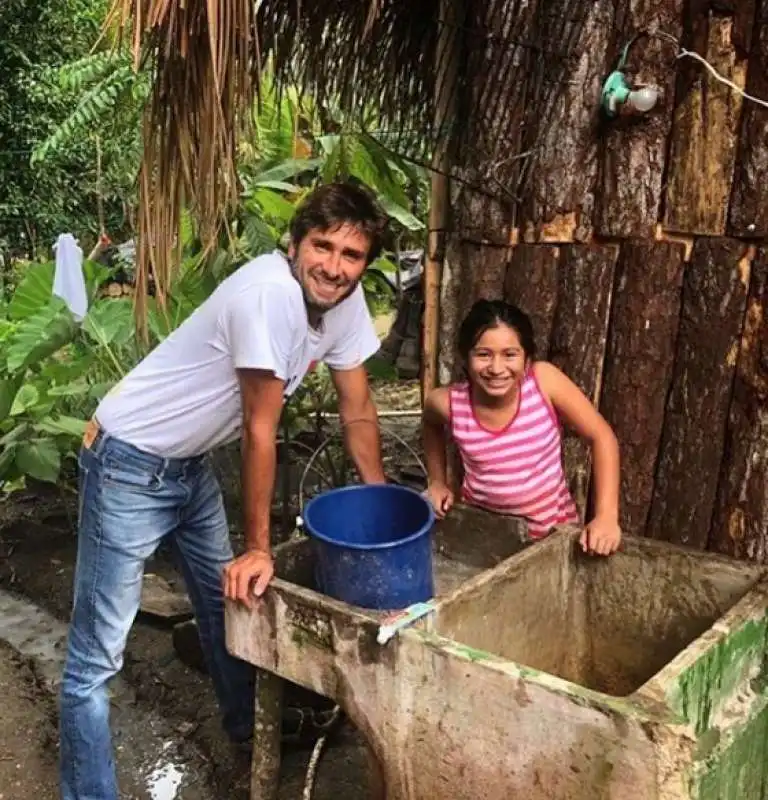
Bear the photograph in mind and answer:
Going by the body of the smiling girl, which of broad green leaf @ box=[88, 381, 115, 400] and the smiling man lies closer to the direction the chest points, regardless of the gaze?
the smiling man

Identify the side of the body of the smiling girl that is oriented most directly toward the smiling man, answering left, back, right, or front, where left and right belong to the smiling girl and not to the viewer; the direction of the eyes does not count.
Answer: right

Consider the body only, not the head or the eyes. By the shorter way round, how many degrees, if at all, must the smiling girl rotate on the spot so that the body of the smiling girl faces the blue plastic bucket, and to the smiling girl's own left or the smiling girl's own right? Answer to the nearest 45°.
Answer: approximately 45° to the smiling girl's own right

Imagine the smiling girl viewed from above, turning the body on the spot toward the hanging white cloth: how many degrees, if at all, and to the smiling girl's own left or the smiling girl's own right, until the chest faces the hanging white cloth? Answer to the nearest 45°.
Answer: approximately 135° to the smiling girl's own right

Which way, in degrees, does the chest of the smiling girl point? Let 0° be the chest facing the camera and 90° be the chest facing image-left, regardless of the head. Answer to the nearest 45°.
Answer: approximately 0°
